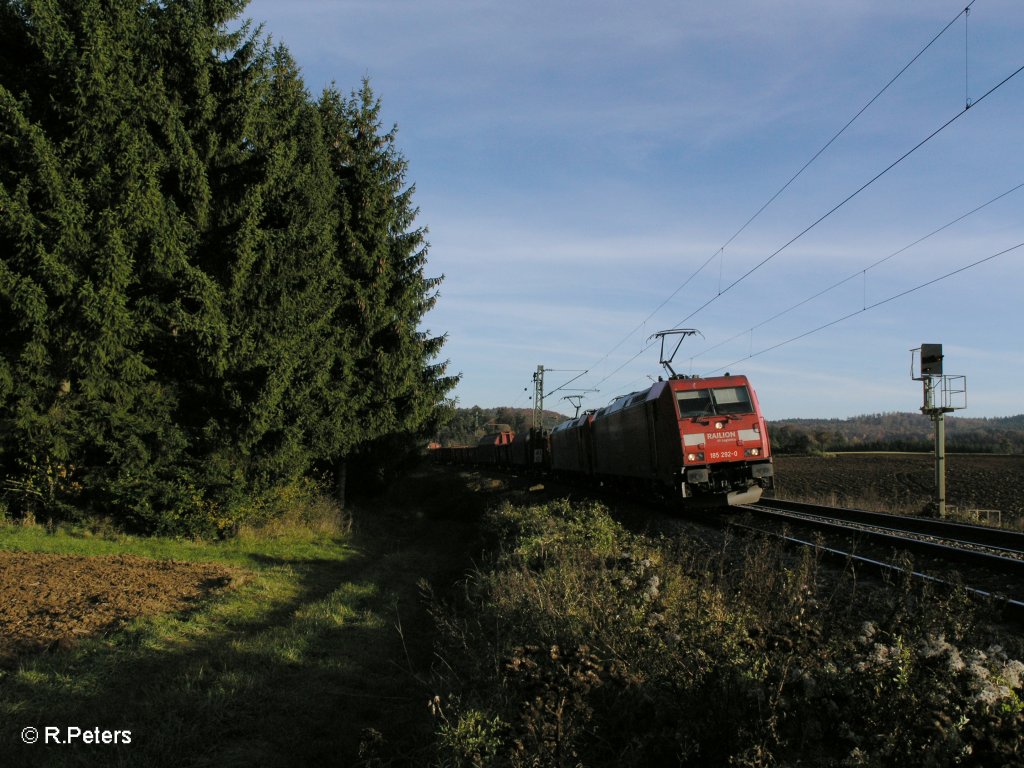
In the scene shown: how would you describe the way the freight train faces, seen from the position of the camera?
facing the viewer and to the right of the viewer

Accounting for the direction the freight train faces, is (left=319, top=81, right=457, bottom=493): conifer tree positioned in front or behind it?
behind

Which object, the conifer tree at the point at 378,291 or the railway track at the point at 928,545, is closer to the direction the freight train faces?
the railway track
